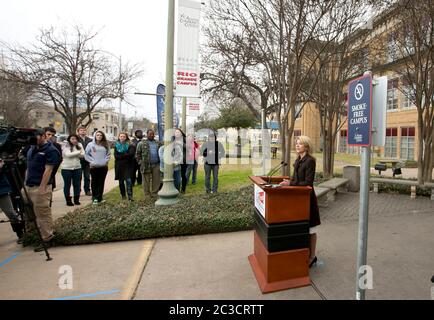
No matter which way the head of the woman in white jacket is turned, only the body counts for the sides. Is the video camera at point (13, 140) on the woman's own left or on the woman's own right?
on the woman's own right

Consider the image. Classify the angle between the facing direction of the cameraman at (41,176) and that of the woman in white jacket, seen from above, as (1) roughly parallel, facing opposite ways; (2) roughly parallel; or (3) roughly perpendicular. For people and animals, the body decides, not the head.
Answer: roughly perpendicular

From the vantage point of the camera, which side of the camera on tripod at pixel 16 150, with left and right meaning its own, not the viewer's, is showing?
right

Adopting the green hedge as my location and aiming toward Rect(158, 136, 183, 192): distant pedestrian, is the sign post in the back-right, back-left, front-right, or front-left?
back-right

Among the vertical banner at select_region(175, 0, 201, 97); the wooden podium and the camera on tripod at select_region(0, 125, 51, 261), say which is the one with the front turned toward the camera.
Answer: the vertical banner

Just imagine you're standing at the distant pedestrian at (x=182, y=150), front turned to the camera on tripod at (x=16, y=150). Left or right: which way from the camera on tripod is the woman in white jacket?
right

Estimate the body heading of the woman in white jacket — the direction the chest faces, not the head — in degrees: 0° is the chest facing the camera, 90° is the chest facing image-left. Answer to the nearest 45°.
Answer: approximately 315°
